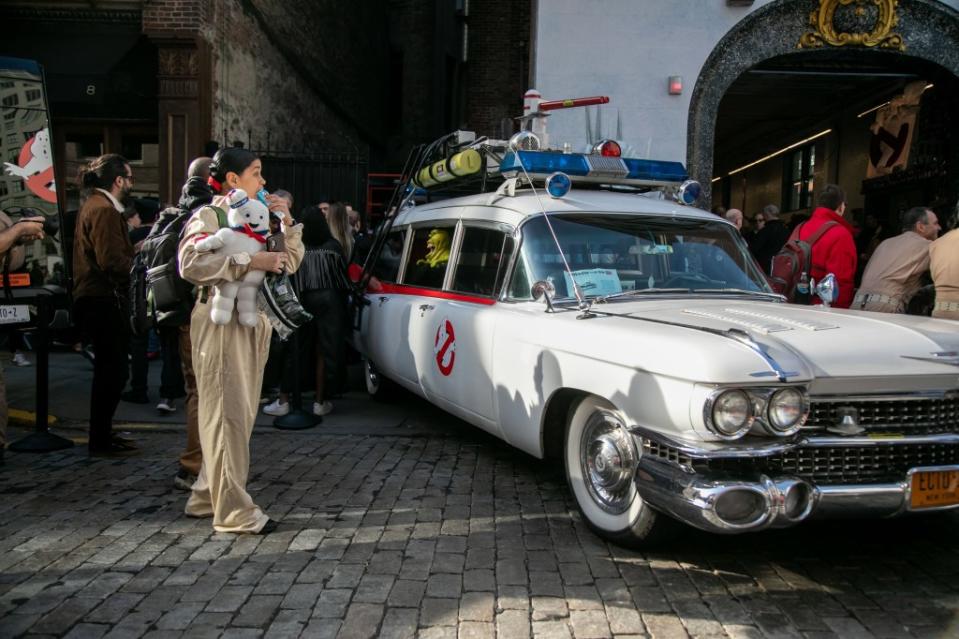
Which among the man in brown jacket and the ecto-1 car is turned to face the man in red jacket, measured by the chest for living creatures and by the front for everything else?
the man in brown jacket

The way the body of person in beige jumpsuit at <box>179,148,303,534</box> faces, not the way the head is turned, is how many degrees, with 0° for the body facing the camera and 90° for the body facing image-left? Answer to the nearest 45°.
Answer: approximately 315°

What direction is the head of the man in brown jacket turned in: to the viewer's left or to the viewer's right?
to the viewer's right

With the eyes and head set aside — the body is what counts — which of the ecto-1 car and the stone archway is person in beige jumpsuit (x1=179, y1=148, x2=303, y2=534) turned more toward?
the ecto-1 car

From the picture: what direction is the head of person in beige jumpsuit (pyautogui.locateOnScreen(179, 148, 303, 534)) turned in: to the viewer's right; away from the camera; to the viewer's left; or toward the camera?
to the viewer's right

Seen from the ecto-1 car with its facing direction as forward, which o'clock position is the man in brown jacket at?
The man in brown jacket is roughly at 5 o'clock from the ecto-1 car.

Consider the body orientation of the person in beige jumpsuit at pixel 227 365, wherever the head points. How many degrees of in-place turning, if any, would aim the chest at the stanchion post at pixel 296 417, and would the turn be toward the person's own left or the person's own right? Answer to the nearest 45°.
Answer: approximately 135° to the person's own left

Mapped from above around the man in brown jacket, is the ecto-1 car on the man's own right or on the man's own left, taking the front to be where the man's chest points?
on the man's own right

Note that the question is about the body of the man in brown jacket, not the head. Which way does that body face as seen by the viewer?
to the viewer's right

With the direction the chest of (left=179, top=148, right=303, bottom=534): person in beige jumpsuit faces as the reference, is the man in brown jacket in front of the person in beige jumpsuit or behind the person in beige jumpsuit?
behind

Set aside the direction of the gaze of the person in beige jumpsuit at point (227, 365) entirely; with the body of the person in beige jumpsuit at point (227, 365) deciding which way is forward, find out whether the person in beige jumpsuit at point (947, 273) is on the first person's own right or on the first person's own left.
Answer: on the first person's own left
